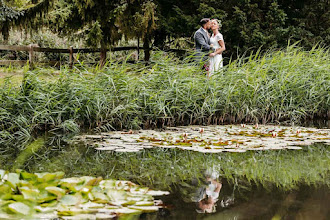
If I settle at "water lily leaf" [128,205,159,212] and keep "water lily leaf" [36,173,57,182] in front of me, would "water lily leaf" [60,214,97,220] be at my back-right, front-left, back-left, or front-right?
front-left

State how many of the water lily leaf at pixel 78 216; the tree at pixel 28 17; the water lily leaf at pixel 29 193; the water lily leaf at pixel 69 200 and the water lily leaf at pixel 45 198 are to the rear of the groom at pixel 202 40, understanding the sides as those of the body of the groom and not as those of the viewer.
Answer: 1

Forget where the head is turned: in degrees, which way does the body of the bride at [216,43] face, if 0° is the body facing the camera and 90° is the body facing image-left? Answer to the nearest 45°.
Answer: approximately 45°

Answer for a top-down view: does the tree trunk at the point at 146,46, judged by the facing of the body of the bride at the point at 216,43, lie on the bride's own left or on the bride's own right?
on the bride's own right

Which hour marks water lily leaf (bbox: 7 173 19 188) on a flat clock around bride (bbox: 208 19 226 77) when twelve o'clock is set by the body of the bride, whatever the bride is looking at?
The water lily leaf is roughly at 11 o'clock from the bride.

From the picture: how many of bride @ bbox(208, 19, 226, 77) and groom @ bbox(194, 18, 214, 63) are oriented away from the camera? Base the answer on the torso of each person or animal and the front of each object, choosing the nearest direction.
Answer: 0

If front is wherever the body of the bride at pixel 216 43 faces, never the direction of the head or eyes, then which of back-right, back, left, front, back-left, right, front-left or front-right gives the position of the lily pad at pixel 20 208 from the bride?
front-left

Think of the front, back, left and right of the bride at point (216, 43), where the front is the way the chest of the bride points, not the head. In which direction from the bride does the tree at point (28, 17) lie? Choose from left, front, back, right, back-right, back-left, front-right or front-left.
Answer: right

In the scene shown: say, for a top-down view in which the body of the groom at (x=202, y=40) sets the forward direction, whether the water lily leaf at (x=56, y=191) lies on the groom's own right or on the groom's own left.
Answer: on the groom's own right

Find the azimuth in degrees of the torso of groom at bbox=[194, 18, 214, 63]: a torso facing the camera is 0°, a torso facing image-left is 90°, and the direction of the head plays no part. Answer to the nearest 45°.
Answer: approximately 315°

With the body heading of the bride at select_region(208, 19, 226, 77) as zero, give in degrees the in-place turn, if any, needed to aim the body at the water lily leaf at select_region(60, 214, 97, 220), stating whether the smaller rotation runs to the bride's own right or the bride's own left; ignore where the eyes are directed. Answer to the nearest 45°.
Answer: approximately 45° to the bride's own left
